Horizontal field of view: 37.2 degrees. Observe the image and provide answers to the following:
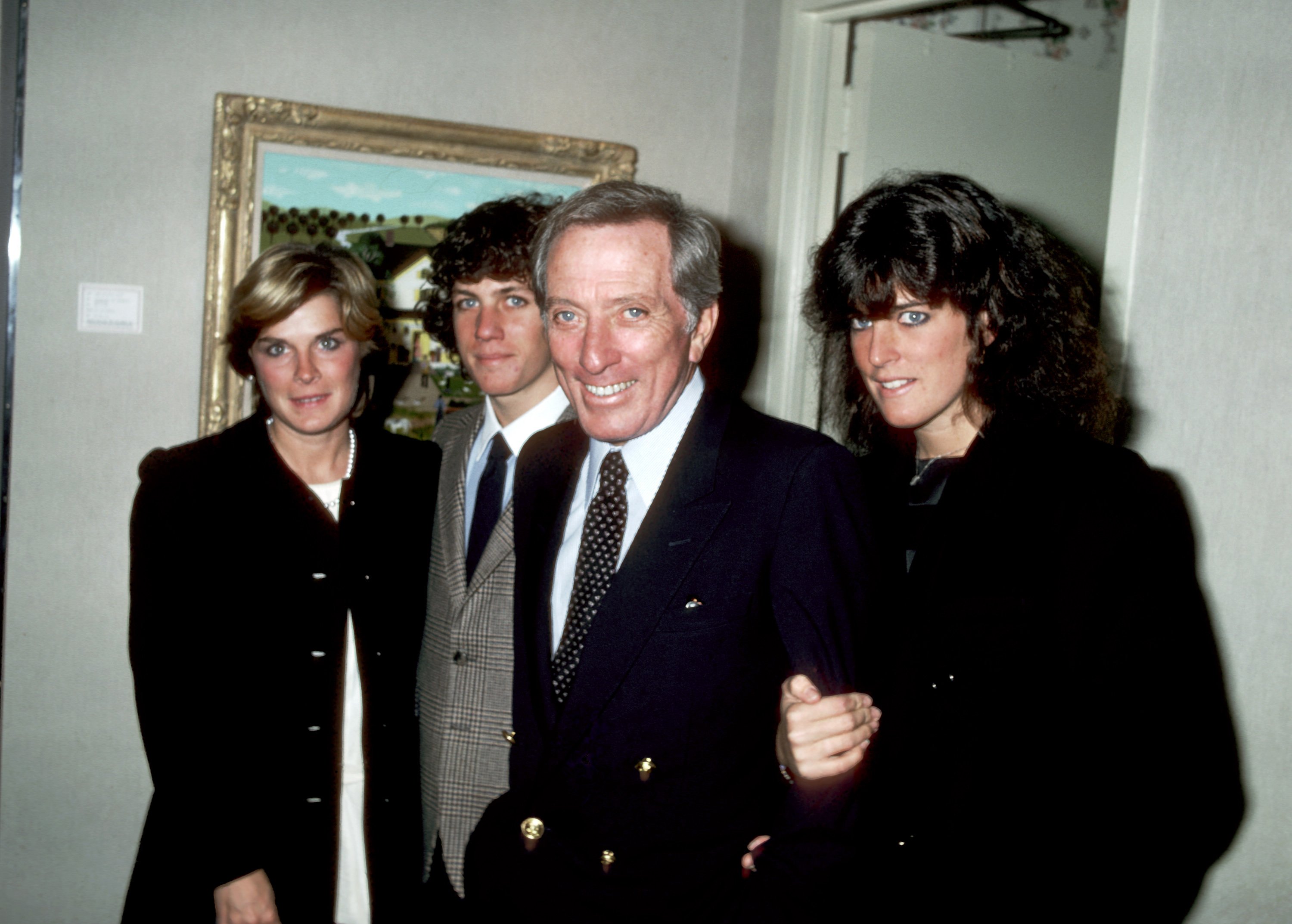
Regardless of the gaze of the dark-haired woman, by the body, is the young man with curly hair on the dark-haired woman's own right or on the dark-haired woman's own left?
on the dark-haired woman's own right

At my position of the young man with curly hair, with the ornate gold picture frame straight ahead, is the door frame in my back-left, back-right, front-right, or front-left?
front-right

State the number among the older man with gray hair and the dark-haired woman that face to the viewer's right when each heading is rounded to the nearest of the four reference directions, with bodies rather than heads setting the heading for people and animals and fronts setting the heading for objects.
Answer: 0

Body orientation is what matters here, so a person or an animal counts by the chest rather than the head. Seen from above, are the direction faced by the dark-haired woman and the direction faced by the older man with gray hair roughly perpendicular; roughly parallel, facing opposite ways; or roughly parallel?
roughly parallel

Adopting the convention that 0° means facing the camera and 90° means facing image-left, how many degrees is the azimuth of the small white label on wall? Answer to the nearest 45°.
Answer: approximately 0°

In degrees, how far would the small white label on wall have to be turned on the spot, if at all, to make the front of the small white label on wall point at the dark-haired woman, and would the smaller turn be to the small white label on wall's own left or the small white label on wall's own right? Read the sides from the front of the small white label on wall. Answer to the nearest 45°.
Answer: approximately 45° to the small white label on wall's own left

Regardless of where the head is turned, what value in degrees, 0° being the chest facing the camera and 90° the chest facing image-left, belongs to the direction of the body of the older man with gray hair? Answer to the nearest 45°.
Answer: approximately 45°

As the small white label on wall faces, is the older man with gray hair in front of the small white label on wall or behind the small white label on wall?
in front

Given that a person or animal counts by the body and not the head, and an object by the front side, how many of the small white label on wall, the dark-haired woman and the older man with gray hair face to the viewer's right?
0

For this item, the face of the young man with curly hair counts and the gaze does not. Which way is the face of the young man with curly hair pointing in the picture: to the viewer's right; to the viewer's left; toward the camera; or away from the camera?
toward the camera

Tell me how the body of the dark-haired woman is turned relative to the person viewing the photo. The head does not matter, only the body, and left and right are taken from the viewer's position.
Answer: facing the viewer and to the left of the viewer

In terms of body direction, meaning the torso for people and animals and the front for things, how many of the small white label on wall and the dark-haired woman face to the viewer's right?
0

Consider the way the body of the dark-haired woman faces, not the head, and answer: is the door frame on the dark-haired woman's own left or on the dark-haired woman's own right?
on the dark-haired woman's own right
